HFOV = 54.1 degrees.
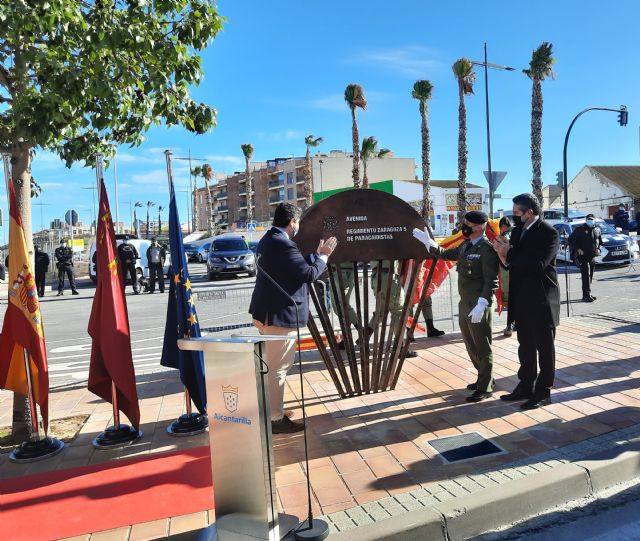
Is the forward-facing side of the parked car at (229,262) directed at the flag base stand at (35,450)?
yes

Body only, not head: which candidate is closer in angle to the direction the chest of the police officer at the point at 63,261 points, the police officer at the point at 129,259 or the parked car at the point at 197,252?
the police officer

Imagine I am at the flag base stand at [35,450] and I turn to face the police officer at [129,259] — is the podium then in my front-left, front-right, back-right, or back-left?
back-right

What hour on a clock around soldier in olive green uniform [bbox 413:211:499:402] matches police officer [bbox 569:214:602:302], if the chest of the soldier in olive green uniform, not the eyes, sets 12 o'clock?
The police officer is roughly at 5 o'clock from the soldier in olive green uniform.

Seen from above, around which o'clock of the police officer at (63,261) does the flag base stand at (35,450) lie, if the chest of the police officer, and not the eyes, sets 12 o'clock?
The flag base stand is roughly at 12 o'clock from the police officer.

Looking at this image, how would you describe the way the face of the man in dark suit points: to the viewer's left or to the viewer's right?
to the viewer's left

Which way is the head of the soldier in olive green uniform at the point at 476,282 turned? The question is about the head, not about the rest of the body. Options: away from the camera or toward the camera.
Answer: toward the camera

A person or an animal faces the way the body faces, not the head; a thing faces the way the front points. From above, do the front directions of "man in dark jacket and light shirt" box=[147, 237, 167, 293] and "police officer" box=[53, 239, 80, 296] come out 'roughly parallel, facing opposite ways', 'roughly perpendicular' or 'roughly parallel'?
roughly parallel

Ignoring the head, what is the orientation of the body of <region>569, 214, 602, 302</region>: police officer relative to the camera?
toward the camera

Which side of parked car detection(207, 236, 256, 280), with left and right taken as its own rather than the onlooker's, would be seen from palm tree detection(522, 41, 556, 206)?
left

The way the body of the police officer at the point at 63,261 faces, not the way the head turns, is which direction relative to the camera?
toward the camera

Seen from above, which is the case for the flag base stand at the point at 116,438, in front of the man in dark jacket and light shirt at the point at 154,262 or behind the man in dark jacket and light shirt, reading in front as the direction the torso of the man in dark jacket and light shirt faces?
in front

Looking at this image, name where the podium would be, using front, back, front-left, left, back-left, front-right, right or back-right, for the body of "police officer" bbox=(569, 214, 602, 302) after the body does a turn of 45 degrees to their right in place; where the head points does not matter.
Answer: front-left

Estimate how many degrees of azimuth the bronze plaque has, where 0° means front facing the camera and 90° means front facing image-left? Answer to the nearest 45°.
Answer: approximately 0°

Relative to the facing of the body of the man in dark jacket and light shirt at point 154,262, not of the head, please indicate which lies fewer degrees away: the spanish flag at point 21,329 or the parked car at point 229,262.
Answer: the spanish flag

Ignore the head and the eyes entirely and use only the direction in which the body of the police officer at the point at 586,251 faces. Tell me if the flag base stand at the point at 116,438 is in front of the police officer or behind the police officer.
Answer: in front

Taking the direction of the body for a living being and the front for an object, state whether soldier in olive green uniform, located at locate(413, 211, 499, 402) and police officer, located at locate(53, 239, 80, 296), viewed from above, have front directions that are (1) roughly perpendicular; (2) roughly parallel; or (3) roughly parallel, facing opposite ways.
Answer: roughly perpendicular

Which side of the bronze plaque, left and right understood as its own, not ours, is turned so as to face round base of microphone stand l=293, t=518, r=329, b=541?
front
